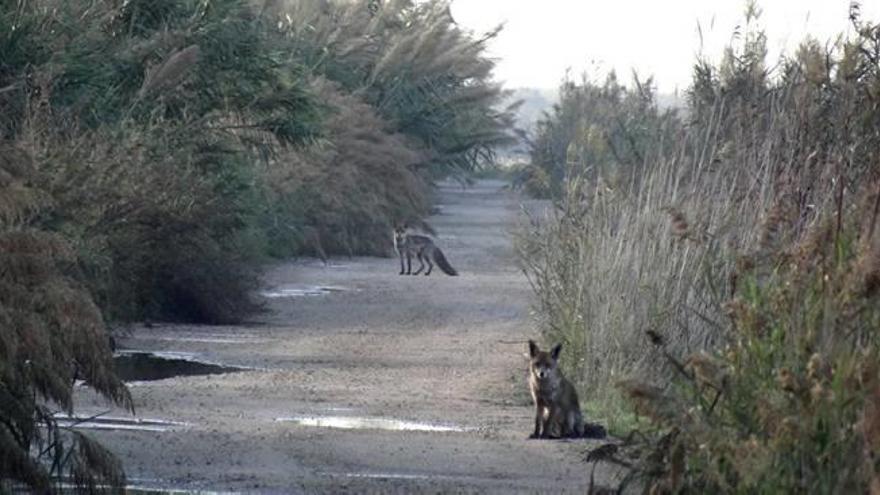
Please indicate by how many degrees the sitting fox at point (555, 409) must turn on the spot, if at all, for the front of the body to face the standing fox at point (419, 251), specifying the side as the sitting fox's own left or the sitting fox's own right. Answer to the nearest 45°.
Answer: approximately 135° to the sitting fox's own right

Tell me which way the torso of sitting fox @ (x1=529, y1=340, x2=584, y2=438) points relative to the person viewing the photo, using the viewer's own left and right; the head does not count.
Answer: facing the viewer and to the left of the viewer
